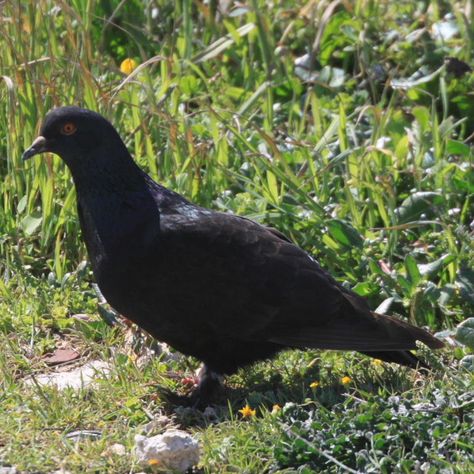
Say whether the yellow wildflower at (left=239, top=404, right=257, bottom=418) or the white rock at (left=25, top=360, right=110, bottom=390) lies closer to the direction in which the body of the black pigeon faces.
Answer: the white rock

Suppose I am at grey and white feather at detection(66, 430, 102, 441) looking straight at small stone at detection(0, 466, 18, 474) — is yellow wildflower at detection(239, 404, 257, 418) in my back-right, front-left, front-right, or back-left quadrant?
back-left

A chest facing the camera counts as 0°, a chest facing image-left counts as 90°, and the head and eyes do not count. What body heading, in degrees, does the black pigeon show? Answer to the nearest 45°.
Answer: approximately 90°

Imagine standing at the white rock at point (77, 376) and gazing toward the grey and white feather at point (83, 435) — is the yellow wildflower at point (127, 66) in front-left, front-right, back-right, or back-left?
back-left

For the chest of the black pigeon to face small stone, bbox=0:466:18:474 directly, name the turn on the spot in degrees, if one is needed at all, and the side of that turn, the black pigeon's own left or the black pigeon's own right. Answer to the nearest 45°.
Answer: approximately 45° to the black pigeon's own left

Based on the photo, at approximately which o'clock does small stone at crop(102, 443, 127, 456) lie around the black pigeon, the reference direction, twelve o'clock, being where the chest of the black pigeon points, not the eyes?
The small stone is roughly at 10 o'clock from the black pigeon.

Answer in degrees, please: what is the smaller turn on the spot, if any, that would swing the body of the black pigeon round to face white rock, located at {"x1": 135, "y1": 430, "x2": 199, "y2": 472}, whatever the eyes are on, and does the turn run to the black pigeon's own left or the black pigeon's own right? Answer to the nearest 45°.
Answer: approximately 90° to the black pigeon's own left

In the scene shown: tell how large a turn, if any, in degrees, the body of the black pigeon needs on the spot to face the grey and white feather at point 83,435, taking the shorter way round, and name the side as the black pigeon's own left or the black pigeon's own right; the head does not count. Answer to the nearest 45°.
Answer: approximately 45° to the black pigeon's own left

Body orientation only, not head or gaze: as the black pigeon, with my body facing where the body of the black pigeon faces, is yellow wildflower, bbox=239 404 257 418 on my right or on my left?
on my left

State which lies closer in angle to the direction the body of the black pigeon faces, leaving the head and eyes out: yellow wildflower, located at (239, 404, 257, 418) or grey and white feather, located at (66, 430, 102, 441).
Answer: the grey and white feather
